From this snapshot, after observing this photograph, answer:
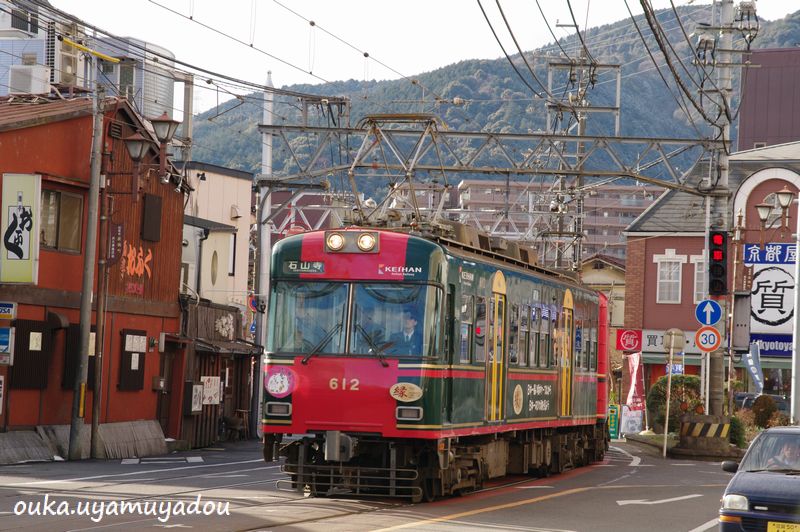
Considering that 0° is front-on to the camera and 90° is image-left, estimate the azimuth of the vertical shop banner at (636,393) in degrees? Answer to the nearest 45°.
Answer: approximately 0°

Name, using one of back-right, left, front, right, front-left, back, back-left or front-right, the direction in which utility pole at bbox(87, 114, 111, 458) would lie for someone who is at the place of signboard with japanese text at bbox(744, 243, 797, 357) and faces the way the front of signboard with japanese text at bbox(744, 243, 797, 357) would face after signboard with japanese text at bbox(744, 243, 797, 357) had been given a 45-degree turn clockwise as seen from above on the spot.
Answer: front

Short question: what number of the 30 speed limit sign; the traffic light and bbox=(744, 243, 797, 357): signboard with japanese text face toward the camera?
3

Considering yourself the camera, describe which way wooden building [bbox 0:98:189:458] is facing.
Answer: facing the viewer and to the right of the viewer

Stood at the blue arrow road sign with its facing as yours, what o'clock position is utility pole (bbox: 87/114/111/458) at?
The utility pole is roughly at 2 o'clock from the blue arrow road sign.

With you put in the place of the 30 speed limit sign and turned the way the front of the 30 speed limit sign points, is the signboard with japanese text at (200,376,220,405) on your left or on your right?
on your right

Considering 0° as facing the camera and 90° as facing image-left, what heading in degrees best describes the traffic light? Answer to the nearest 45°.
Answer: approximately 0°

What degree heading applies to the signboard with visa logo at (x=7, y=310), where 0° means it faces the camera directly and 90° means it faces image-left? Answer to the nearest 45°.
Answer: approximately 315°
